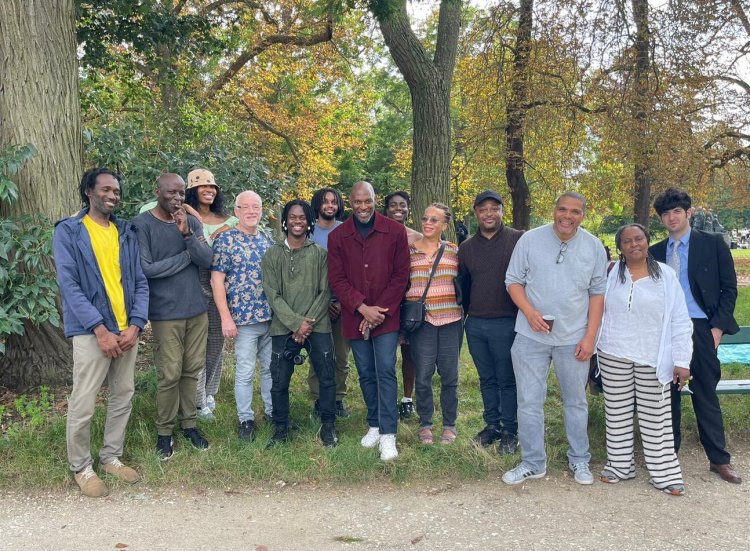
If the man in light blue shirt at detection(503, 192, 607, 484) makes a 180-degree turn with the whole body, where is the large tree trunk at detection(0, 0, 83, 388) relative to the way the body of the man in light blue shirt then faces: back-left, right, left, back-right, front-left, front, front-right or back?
left

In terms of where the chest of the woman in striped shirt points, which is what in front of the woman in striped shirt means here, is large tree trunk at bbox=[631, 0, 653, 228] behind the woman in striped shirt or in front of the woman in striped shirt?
behind

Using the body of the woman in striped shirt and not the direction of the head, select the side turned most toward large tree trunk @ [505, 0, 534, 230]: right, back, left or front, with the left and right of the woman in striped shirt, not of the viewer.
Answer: back

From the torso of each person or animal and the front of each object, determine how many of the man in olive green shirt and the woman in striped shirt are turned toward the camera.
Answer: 2

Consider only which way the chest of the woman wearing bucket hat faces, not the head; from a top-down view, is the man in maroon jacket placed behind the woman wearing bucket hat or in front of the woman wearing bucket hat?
in front

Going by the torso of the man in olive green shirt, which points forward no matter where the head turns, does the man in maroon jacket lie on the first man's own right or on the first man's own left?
on the first man's own left

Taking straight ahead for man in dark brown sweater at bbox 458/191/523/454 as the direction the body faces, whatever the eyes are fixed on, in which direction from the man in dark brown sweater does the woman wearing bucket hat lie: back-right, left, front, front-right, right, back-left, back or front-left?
right

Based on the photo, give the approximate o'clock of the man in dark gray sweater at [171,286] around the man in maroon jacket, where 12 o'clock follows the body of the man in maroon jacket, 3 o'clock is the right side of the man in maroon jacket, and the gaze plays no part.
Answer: The man in dark gray sweater is roughly at 3 o'clock from the man in maroon jacket.

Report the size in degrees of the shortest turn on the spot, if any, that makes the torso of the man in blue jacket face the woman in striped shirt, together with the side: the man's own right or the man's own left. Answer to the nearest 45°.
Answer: approximately 45° to the man's own left

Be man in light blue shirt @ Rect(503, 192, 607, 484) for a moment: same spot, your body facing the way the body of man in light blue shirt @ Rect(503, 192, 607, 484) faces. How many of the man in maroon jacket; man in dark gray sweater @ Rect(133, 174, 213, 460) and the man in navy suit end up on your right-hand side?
2

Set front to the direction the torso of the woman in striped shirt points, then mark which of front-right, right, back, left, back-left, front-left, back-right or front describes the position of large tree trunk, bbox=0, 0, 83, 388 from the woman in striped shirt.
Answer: right

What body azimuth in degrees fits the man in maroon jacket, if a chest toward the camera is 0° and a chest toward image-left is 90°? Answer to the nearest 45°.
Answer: approximately 0°
